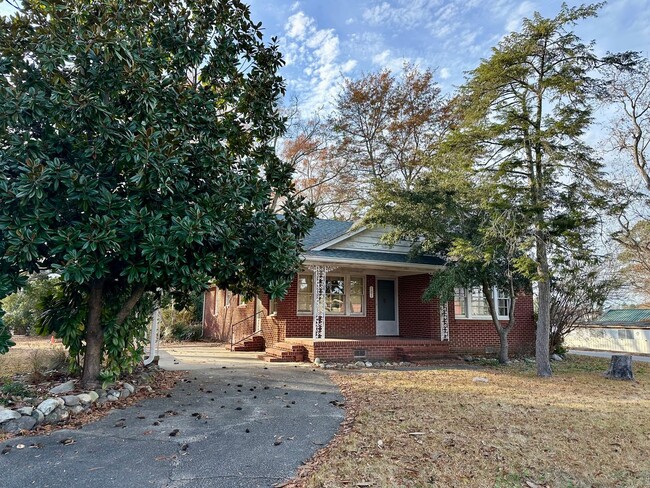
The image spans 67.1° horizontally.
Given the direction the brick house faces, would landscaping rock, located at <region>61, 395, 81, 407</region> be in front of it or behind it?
in front

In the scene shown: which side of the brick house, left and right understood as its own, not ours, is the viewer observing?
front

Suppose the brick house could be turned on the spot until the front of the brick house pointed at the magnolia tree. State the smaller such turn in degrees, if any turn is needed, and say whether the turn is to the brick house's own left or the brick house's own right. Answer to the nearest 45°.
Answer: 0° — it already faces it

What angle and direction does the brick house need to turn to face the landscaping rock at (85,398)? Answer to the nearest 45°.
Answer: approximately 45° to its right

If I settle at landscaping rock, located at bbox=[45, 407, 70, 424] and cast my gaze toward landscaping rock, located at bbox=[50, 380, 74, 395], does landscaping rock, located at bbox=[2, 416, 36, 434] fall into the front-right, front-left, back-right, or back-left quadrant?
back-left

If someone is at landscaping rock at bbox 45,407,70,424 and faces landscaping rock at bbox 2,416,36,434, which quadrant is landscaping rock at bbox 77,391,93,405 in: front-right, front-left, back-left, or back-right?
back-right

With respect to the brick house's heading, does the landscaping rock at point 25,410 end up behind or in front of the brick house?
in front
